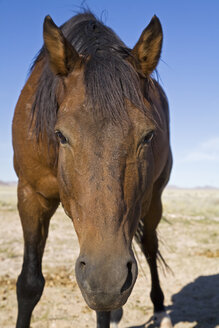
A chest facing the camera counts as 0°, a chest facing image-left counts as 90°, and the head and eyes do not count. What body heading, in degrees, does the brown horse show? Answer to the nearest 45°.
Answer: approximately 0°
